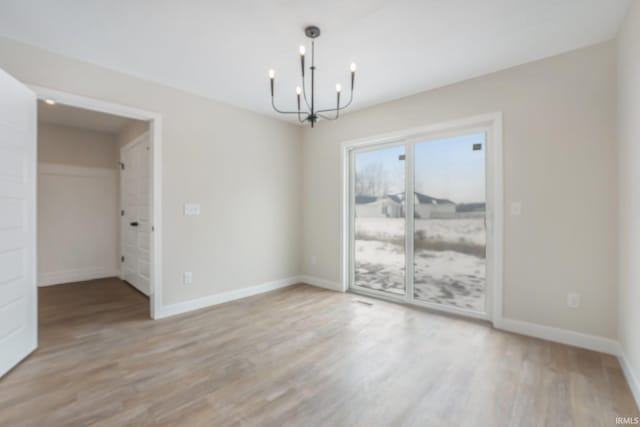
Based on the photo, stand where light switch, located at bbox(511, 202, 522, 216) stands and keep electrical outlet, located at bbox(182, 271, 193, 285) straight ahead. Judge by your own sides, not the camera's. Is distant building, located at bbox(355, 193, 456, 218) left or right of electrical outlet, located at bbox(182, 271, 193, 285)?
right

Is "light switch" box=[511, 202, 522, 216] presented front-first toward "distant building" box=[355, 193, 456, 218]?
no

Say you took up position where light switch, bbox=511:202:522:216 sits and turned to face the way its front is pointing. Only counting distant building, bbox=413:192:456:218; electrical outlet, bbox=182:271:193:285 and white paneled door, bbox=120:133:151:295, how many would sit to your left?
0

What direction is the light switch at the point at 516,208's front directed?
toward the camera

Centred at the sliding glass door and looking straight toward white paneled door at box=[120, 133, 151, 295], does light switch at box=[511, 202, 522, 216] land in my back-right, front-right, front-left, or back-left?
back-left

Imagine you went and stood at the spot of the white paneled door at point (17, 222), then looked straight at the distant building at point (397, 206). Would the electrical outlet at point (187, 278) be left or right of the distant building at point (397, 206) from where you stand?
left

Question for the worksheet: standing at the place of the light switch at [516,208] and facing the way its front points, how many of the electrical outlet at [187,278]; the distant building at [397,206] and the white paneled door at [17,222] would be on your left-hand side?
0

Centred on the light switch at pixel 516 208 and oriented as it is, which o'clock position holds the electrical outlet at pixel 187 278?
The electrical outlet is roughly at 2 o'clock from the light switch.

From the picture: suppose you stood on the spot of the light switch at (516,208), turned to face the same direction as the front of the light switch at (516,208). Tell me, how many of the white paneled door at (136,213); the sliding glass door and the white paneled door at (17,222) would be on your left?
0

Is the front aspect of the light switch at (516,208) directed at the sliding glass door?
no

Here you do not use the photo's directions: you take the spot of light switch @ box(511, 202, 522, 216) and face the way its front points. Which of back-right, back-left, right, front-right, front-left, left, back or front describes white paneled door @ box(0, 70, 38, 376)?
front-right
